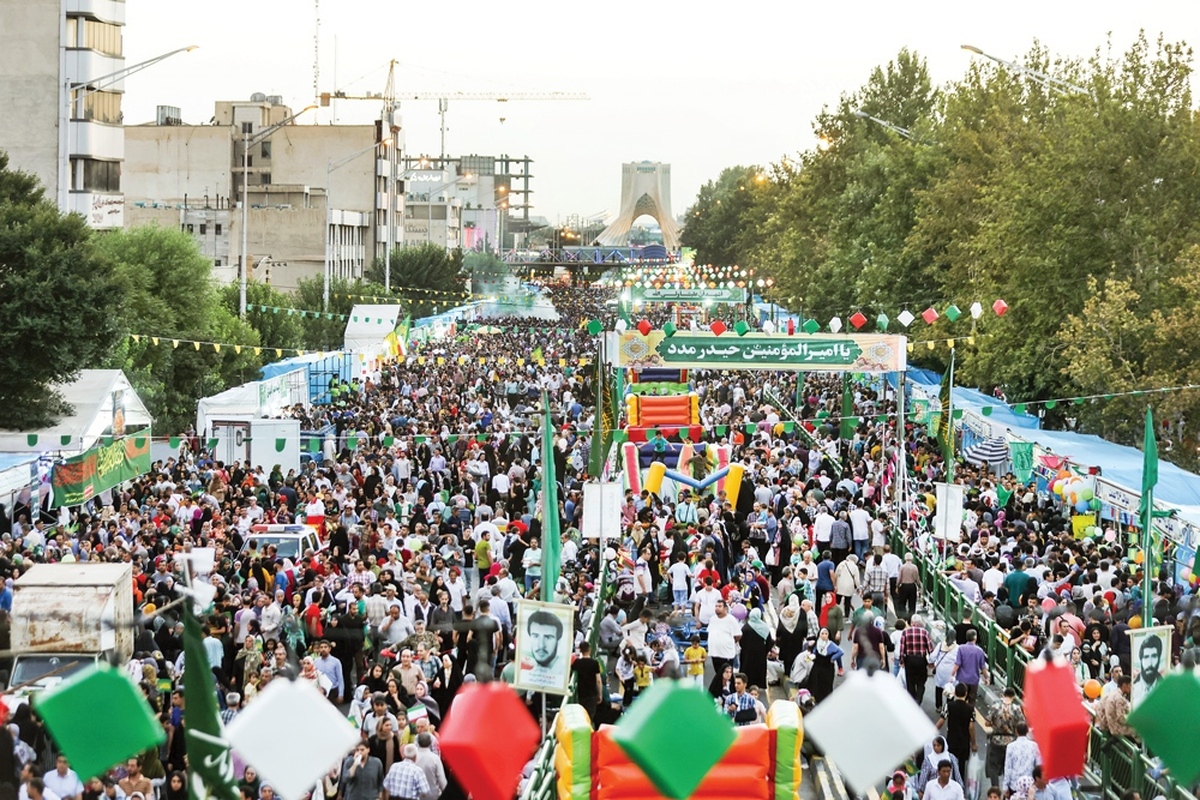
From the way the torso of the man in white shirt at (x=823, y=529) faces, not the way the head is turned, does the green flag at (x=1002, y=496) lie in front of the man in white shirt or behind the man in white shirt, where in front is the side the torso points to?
in front

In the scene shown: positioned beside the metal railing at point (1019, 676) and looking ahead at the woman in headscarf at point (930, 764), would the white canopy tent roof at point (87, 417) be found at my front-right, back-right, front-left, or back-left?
back-right

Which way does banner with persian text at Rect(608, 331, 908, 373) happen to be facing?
toward the camera

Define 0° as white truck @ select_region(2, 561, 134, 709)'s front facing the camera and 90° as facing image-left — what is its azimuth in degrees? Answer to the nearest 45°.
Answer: approximately 0°

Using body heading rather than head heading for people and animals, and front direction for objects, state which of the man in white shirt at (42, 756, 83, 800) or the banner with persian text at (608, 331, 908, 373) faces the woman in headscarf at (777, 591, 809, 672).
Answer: the banner with persian text

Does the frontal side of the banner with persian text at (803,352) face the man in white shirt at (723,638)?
yes
